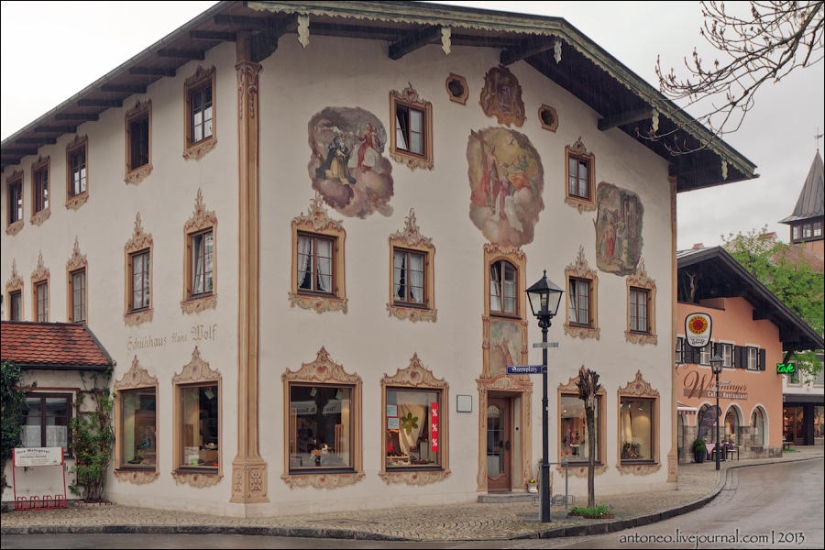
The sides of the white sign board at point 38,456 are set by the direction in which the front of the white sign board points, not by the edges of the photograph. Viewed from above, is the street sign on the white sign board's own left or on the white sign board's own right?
on the white sign board's own left

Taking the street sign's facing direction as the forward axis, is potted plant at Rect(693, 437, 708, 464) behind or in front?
behind

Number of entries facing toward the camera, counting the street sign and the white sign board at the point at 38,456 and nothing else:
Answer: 2

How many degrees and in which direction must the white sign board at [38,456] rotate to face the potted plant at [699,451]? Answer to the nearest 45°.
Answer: approximately 135° to its left

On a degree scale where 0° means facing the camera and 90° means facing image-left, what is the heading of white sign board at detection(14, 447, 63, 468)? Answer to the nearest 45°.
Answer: approximately 0°

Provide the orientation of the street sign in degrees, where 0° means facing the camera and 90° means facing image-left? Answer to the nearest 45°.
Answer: approximately 0°

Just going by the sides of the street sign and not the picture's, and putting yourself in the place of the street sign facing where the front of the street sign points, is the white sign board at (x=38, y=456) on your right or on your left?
on your right
